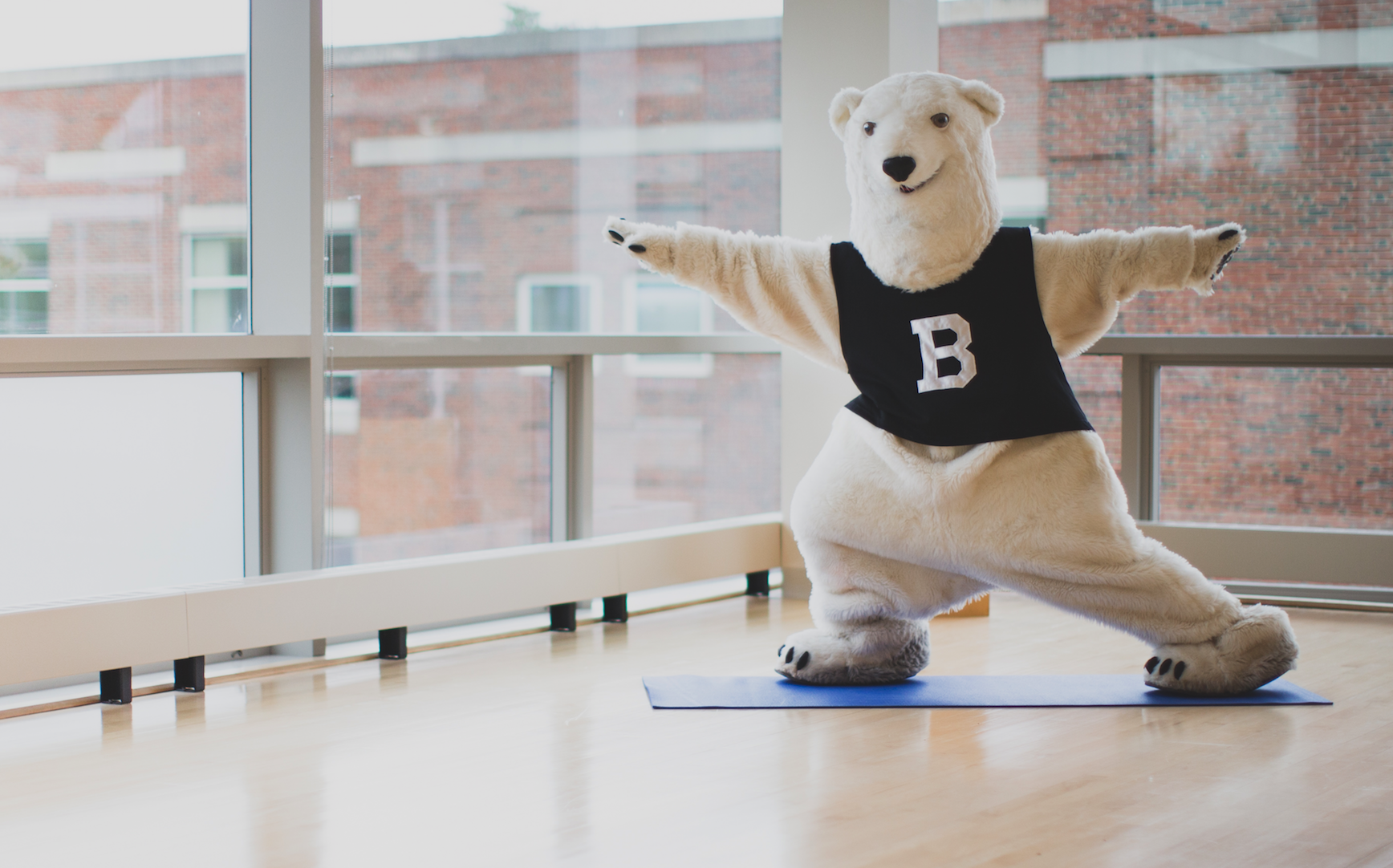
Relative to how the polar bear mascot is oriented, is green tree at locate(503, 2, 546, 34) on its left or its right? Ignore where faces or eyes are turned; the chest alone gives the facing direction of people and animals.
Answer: on its right

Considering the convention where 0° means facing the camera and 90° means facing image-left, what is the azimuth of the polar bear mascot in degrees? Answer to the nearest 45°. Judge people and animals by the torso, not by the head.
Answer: approximately 0°
